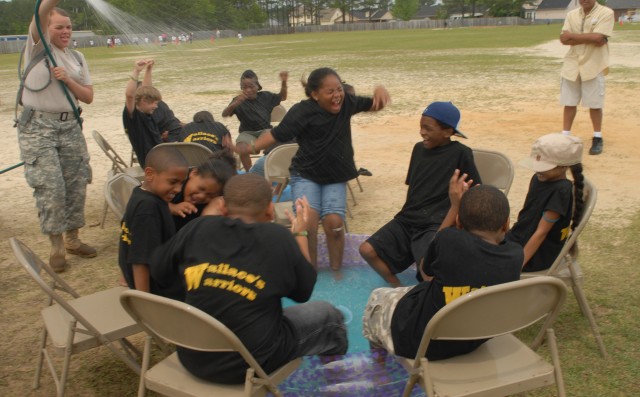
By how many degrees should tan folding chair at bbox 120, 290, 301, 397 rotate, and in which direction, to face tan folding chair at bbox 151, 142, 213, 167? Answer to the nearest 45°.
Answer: approximately 45° to its left

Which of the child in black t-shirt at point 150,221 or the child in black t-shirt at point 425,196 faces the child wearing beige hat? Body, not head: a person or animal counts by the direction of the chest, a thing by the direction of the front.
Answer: the child in black t-shirt at point 150,221

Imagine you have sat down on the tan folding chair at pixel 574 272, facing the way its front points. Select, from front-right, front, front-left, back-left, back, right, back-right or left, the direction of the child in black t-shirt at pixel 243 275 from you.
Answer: front-left

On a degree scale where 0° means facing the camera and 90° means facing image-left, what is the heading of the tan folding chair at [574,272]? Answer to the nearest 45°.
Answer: approximately 90°

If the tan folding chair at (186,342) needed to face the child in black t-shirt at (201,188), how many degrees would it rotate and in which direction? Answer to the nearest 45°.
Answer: approximately 45° to its left

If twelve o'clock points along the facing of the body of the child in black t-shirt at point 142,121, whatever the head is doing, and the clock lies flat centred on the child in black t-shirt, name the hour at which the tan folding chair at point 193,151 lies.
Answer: The tan folding chair is roughly at 1 o'clock from the child in black t-shirt.

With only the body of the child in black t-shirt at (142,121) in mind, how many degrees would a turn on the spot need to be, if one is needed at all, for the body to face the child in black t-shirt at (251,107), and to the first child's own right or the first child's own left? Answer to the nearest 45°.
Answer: approximately 90° to the first child's own left

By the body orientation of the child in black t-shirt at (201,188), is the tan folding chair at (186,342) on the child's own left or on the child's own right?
on the child's own right

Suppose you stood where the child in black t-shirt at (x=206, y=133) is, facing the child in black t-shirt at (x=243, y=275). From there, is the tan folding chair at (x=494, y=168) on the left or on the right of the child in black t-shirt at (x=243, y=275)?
left

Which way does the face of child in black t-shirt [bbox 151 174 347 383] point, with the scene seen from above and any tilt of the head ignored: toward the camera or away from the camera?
away from the camera

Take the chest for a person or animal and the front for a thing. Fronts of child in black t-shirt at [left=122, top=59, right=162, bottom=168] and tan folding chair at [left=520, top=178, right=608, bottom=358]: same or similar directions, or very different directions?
very different directions

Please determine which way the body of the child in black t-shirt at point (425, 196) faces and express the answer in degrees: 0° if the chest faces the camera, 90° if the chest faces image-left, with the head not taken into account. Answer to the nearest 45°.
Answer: approximately 45°

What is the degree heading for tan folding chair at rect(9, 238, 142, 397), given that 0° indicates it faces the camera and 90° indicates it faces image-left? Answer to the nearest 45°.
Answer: approximately 225°

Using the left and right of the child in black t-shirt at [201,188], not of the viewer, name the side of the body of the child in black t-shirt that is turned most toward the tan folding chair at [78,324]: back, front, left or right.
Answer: right

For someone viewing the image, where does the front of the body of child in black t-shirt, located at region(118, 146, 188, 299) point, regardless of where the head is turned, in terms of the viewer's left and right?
facing to the right of the viewer

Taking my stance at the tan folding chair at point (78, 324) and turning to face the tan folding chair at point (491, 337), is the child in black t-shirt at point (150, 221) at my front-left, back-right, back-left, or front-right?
front-left

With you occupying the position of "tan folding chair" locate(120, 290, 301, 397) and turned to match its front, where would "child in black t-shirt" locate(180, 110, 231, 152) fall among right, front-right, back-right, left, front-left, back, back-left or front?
front-left

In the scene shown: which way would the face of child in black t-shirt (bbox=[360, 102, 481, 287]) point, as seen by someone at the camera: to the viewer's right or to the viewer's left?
to the viewer's left
